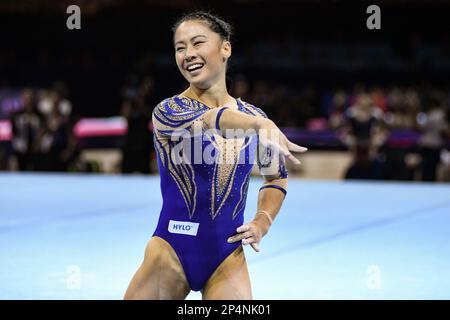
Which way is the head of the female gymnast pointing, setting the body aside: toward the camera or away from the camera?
toward the camera

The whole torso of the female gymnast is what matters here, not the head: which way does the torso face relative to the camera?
toward the camera
